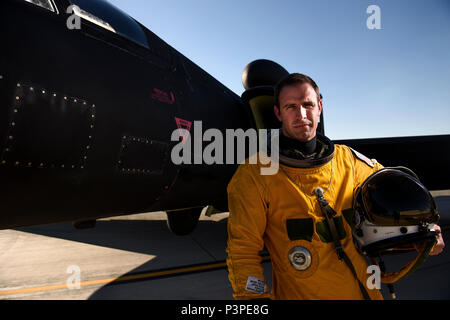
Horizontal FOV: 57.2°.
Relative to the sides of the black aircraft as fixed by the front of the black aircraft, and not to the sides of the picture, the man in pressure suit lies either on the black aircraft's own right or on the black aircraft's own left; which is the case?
on the black aircraft's own left

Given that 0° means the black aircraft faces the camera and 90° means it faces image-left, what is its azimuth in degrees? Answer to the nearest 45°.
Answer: approximately 45°

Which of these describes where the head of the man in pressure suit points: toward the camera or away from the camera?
toward the camera
